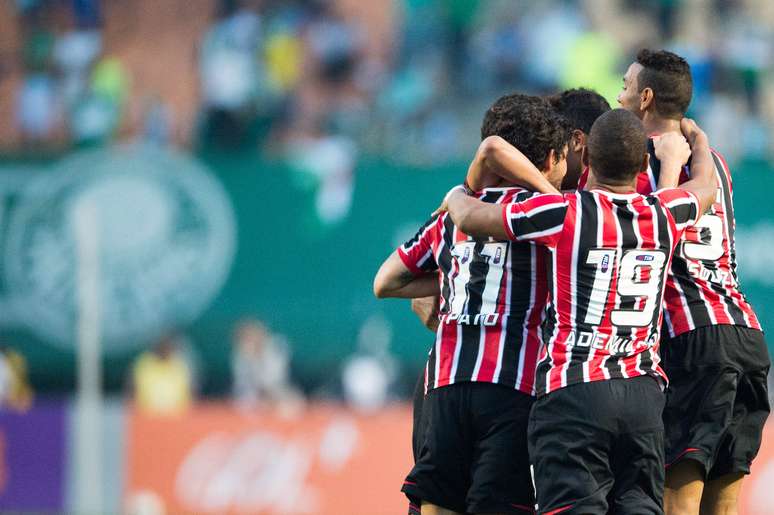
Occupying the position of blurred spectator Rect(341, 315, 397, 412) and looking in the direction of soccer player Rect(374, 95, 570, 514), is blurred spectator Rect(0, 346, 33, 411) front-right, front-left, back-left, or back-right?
back-right

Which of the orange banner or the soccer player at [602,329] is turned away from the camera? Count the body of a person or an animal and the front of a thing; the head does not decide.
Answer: the soccer player

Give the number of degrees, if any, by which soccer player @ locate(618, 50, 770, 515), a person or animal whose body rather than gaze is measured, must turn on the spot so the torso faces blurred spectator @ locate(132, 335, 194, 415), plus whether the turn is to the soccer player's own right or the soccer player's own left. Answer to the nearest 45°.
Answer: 0° — they already face them

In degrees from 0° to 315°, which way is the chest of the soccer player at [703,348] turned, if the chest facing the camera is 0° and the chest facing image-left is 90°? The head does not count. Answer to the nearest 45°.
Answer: approximately 135°

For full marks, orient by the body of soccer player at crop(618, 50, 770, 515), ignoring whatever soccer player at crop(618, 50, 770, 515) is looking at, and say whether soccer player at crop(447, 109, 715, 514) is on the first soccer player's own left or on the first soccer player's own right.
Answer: on the first soccer player's own left

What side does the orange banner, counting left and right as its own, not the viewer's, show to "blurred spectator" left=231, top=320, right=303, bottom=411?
back

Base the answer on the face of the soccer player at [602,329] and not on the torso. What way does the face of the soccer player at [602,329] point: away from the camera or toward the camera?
away from the camera

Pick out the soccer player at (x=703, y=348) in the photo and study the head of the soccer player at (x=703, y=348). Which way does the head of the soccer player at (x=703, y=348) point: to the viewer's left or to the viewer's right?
to the viewer's left

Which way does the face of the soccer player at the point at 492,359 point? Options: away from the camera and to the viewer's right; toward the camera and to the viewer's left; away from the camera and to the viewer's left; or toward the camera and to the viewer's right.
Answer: away from the camera and to the viewer's right

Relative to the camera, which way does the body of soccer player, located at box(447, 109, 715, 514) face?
away from the camera

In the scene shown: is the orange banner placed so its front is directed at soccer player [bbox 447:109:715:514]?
yes
